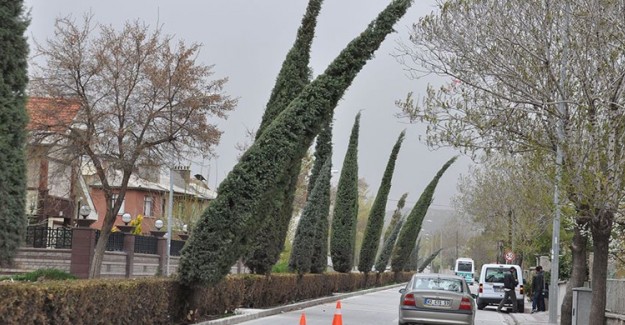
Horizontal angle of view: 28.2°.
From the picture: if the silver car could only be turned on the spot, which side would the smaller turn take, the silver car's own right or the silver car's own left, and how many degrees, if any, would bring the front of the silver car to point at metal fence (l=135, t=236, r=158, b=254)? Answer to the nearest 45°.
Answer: approximately 45° to the silver car's own left

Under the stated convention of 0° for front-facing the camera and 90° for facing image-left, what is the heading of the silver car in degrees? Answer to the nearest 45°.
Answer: approximately 180°
